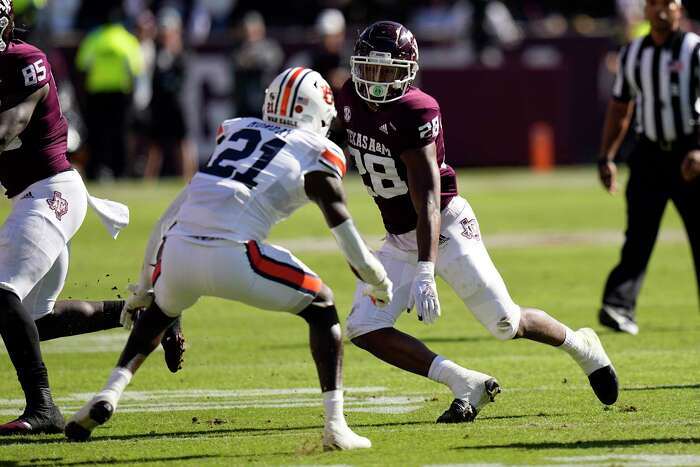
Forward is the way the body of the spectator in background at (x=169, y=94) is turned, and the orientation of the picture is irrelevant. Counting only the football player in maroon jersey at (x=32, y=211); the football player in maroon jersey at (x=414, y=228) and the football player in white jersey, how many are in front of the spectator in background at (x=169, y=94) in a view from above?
3

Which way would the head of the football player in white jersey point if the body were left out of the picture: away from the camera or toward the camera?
away from the camera

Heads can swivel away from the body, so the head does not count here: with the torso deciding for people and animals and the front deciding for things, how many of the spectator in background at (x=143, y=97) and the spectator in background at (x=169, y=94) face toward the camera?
2

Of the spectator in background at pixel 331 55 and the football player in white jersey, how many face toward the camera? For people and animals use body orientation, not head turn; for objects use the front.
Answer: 1

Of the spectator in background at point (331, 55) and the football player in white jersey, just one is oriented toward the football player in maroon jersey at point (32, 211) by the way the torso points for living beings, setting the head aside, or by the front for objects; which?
the spectator in background

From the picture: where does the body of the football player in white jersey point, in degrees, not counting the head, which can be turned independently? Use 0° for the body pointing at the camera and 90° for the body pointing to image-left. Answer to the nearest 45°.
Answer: approximately 225°

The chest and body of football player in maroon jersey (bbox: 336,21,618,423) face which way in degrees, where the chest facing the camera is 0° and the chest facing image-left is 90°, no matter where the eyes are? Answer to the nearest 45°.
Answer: approximately 45°

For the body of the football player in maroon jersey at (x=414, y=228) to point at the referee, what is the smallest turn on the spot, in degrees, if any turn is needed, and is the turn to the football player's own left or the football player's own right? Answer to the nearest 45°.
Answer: approximately 180°

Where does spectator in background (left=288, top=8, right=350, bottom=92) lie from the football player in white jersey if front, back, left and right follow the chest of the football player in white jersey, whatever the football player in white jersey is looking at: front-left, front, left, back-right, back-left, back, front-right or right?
front-left

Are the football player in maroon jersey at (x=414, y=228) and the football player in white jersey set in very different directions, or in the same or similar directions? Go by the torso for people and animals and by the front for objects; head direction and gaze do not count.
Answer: very different directions

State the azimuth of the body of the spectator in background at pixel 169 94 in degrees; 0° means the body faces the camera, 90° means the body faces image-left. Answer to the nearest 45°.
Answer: approximately 0°

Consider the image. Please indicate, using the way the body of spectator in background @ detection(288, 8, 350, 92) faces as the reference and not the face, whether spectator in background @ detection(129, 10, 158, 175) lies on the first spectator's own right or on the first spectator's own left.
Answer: on the first spectator's own right

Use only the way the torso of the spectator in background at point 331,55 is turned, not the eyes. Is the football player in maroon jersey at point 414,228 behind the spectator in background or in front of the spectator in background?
in front
